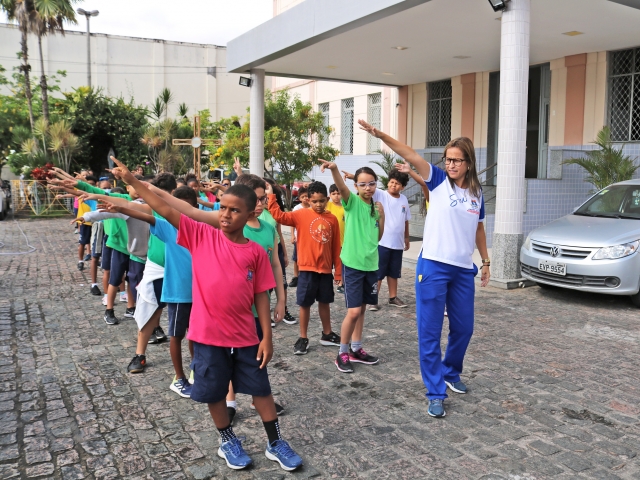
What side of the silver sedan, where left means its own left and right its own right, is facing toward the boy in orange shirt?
front

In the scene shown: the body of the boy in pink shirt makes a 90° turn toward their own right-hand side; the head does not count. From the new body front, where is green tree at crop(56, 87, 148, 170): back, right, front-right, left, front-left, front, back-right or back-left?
right

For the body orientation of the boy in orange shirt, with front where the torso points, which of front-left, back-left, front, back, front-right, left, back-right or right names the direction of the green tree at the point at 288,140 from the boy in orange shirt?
back

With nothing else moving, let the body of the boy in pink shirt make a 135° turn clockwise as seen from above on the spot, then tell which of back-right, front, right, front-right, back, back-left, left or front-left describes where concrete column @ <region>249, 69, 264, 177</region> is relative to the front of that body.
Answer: front-right

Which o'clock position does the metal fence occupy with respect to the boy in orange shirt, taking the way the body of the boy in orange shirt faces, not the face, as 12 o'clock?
The metal fence is roughly at 5 o'clock from the boy in orange shirt.

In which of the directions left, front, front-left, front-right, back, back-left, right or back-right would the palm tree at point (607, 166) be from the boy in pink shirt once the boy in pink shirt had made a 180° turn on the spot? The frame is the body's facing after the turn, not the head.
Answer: front-right

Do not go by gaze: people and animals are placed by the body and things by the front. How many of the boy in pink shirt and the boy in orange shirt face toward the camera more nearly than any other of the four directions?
2

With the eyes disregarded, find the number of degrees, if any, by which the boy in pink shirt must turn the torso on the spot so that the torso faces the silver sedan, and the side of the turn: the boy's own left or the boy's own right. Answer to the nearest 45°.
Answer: approximately 135° to the boy's own left

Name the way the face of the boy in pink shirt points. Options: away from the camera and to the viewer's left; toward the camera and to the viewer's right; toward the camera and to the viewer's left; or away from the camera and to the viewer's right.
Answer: toward the camera and to the viewer's left

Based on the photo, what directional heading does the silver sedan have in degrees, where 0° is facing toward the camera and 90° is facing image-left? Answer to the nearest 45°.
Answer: approximately 45°

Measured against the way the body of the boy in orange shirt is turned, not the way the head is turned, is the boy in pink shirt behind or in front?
in front

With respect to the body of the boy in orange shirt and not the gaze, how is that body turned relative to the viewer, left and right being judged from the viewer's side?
facing the viewer

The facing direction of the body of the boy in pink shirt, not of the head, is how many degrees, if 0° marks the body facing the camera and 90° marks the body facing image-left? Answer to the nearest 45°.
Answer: approximately 0°
